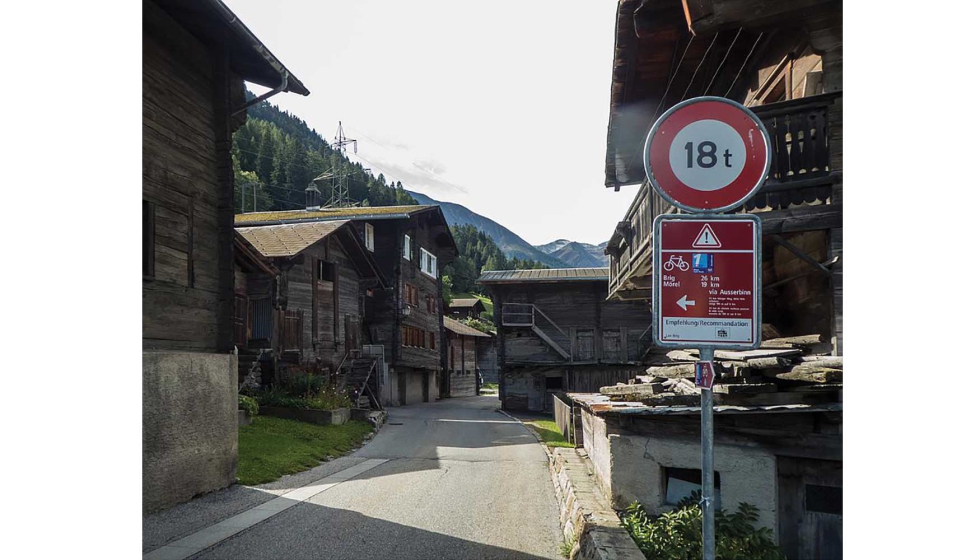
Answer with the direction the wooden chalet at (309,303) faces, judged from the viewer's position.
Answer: facing the viewer and to the right of the viewer

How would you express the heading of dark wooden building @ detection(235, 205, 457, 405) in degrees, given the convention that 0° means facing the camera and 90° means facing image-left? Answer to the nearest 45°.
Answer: approximately 315°

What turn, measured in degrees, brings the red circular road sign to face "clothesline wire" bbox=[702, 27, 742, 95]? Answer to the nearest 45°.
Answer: approximately 180°

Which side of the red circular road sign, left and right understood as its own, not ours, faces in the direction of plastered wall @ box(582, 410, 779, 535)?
back

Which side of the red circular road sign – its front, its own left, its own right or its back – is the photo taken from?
front

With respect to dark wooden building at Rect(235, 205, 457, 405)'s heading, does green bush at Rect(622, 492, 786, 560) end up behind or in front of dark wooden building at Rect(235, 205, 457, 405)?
in front

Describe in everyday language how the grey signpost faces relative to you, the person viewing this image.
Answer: facing the viewer

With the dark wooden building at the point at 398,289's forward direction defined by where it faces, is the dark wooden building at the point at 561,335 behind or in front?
in front

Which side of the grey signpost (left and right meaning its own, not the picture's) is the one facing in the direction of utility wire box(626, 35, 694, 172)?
back
